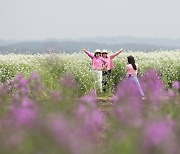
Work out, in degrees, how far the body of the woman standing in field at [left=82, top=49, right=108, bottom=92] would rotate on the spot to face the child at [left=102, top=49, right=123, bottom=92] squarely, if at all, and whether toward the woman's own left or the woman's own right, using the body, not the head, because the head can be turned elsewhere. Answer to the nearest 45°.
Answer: approximately 135° to the woman's own left

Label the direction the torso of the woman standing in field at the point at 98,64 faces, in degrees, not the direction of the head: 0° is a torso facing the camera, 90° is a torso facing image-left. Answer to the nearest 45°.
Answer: approximately 0°

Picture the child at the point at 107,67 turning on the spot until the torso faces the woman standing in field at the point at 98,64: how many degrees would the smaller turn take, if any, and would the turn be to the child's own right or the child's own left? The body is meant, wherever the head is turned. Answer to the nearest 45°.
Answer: approximately 45° to the child's own right

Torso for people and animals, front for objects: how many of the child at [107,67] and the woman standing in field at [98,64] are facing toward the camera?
2

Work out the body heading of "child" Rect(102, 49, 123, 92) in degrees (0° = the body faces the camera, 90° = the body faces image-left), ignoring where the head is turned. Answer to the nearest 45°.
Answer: approximately 0°
